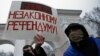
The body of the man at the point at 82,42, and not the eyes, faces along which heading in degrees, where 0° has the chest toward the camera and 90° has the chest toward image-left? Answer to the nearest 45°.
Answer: approximately 0°
